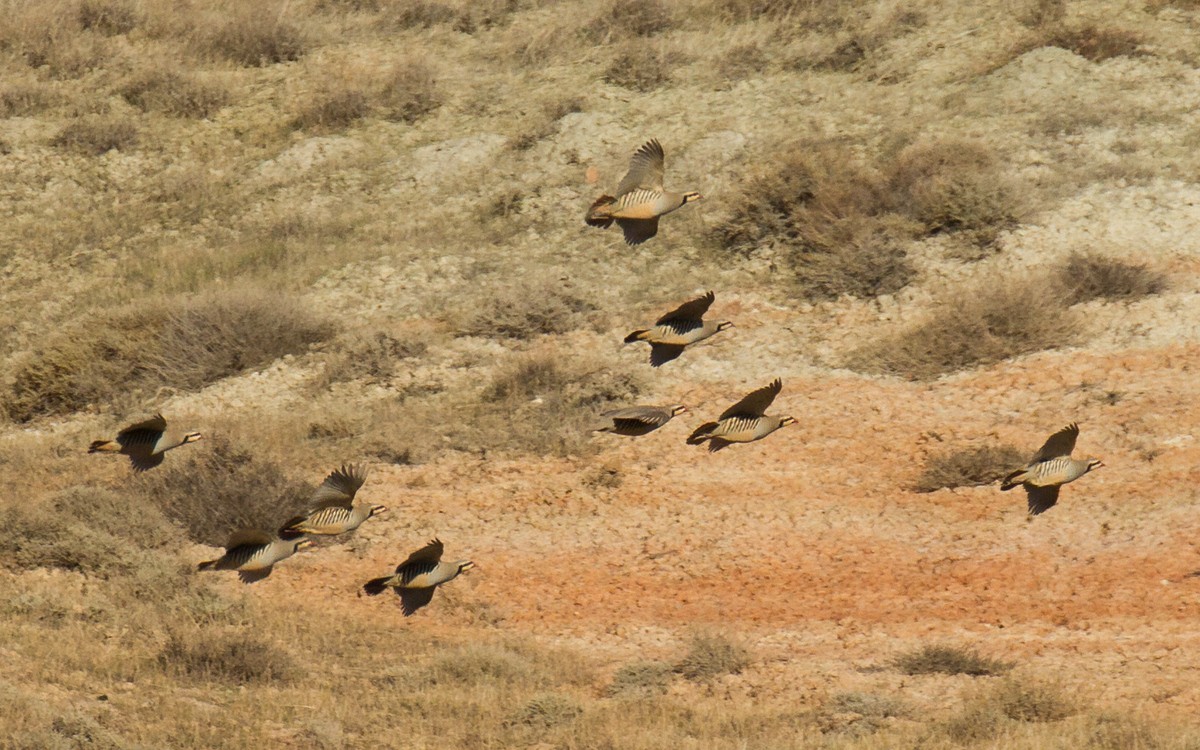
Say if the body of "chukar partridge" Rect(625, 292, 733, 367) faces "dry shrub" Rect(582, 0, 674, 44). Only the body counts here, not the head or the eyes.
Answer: no

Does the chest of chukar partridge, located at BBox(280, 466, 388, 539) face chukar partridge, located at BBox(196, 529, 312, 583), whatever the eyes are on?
no

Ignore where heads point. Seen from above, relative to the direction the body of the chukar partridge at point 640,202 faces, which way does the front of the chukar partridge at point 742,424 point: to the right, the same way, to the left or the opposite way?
the same way

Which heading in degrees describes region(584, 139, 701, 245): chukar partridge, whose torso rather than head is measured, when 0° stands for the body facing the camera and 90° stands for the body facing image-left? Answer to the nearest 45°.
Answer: approximately 270°

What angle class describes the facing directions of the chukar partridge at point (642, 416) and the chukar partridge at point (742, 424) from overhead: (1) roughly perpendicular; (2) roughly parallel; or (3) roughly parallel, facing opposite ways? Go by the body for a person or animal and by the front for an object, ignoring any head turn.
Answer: roughly parallel

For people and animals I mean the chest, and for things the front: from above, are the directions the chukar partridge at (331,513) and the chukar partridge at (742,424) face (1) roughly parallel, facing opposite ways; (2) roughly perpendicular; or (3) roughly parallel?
roughly parallel

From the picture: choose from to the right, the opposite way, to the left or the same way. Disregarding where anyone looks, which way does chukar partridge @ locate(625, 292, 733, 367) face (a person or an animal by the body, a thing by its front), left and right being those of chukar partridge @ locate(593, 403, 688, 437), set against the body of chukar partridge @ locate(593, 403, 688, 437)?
the same way

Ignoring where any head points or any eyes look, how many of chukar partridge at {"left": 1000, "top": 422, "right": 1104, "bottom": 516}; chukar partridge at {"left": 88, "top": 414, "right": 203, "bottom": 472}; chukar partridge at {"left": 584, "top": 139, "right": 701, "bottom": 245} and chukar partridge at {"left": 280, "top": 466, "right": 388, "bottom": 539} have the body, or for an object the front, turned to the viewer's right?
4

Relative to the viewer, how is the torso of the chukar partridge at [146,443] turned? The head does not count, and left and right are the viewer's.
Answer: facing to the right of the viewer

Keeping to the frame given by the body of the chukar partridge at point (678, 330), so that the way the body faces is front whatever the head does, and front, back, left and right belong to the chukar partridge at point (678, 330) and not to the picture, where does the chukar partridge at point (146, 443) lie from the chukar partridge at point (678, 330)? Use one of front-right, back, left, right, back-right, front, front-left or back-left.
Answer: back

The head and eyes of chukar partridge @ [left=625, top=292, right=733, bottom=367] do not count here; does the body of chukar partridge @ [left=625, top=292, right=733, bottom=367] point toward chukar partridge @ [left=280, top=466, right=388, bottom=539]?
no

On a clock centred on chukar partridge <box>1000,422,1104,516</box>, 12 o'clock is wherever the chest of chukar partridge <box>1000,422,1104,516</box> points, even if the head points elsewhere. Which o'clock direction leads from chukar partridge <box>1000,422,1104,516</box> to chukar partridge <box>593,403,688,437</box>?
chukar partridge <box>593,403,688,437</box> is roughly at 5 o'clock from chukar partridge <box>1000,422,1104,516</box>.

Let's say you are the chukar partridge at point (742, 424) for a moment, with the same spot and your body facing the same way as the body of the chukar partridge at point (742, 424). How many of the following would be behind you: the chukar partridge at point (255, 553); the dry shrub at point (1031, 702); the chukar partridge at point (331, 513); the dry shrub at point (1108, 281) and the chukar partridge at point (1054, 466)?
2

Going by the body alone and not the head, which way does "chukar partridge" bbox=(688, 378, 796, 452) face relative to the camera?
to the viewer's right

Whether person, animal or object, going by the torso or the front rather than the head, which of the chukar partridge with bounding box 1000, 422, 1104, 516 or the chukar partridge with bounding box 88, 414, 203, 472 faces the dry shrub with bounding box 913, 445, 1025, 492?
the chukar partridge with bounding box 88, 414, 203, 472

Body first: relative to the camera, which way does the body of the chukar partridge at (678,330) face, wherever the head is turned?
to the viewer's right

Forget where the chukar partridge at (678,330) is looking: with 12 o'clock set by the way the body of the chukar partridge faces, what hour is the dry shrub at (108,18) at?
The dry shrub is roughly at 8 o'clock from the chukar partridge.

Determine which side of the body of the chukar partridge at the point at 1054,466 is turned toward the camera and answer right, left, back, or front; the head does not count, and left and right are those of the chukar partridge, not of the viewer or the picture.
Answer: right

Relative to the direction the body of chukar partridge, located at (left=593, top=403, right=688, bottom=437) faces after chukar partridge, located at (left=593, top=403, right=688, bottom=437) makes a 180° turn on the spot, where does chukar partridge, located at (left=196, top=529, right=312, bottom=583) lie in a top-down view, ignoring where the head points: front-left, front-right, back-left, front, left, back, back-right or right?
front
